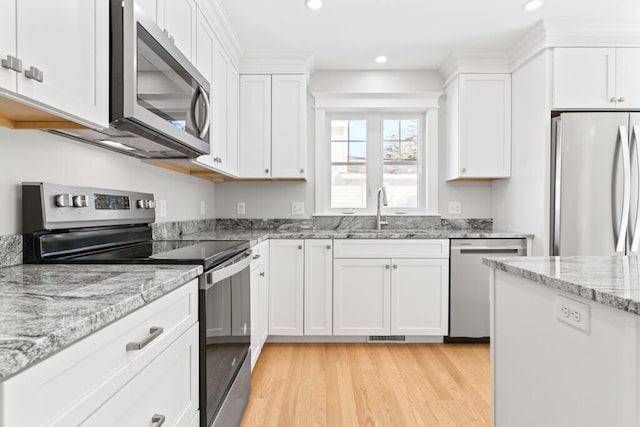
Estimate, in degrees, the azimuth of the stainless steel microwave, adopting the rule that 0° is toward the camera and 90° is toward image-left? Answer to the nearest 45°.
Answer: approximately 315°

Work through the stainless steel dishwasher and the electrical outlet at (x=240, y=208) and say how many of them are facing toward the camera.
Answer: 2

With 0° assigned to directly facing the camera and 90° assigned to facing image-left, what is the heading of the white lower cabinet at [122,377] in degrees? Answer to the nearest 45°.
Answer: approximately 315°

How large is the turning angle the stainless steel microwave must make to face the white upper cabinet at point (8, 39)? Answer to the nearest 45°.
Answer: approximately 90° to its right

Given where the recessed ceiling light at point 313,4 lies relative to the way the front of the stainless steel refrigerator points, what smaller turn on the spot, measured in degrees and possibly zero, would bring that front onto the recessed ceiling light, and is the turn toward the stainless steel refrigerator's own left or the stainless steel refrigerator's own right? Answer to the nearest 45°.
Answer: approximately 90° to the stainless steel refrigerator's own right

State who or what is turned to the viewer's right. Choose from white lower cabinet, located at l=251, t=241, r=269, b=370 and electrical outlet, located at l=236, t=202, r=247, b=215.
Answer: the white lower cabinet

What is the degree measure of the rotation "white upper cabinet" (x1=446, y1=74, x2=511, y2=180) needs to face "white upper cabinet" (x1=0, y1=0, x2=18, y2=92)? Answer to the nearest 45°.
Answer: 0° — it already faces it

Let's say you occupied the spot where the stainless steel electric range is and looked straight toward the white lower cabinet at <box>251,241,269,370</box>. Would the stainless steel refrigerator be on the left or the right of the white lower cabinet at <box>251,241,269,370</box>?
right

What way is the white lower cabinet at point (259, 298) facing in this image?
to the viewer's right

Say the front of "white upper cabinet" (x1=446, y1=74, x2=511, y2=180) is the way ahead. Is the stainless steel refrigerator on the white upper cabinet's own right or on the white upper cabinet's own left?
on the white upper cabinet's own left

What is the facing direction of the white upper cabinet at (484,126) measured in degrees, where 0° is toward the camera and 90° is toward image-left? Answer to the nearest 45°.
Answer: approximately 0°

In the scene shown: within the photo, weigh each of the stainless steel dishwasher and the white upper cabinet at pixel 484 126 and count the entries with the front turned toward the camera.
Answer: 2

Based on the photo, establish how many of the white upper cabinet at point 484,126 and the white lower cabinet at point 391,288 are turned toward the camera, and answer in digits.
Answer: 2

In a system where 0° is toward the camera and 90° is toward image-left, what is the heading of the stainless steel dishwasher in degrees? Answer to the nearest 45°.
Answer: approximately 0°

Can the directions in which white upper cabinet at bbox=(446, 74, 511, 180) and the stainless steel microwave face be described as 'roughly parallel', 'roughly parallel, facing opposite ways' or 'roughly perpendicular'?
roughly perpendicular
